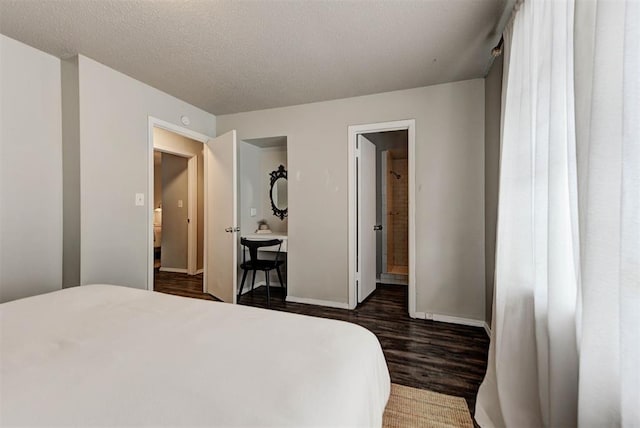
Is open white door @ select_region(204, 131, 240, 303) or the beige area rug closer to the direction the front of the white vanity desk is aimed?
the beige area rug

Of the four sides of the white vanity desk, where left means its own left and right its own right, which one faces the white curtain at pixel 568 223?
front

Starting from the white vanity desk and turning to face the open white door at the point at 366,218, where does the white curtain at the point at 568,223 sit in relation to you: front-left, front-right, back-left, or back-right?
front-right

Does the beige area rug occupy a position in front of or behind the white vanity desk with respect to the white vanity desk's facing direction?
in front

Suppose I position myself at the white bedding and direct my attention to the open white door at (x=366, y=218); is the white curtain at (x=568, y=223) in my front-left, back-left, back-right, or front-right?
front-right

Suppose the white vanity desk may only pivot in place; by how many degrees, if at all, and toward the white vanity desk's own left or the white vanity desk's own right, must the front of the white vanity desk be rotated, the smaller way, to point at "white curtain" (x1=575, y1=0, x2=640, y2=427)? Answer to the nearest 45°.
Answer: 0° — it already faces it

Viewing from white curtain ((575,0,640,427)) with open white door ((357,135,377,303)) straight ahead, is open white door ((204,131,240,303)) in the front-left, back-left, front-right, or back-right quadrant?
front-left

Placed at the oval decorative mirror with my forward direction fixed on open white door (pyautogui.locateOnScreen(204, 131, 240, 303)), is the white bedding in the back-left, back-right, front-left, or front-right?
front-left

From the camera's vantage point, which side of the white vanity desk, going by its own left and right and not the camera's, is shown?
front

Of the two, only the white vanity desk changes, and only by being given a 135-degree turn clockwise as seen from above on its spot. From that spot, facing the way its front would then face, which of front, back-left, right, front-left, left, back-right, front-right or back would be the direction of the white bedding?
back-left

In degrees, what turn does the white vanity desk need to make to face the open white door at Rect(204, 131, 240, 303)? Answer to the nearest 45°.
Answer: approximately 90° to its right

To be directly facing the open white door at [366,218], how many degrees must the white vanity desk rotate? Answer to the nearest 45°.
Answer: approximately 90° to its left
